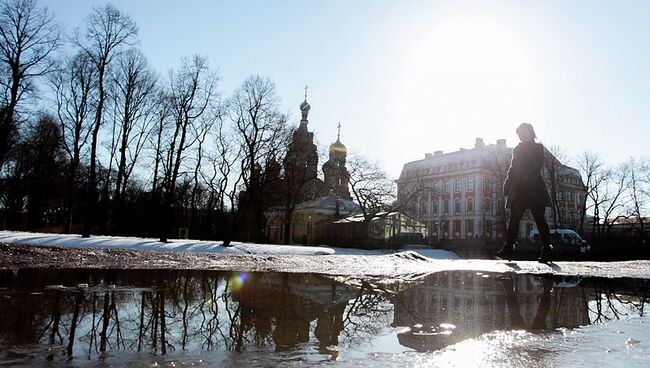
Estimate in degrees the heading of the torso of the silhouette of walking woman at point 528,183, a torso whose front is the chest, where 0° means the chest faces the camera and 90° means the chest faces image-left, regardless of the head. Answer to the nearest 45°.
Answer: approximately 45°
